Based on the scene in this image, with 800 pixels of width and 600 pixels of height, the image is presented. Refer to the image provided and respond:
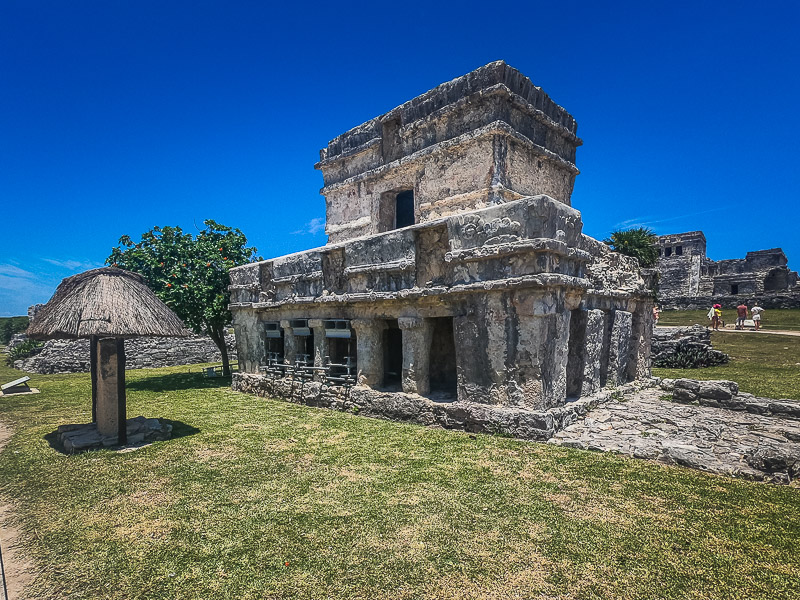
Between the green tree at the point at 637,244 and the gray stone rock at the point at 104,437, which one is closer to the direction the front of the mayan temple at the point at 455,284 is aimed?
the gray stone rock

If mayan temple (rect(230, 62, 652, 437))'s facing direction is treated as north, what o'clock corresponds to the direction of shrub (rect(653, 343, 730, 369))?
The shrub is roughly at 6 o'clock from the mayan temple.

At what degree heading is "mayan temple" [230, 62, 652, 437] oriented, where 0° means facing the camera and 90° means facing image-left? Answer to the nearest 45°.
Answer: approximately 45°

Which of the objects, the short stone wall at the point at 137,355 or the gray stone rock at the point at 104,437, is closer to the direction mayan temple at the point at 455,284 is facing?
the gray stone rock

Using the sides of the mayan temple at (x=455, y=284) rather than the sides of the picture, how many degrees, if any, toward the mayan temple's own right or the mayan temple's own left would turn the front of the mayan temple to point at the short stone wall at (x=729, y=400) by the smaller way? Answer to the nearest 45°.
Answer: approximately 135° to the mayan temple's own left

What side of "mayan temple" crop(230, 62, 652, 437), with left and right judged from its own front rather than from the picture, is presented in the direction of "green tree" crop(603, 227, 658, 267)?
back

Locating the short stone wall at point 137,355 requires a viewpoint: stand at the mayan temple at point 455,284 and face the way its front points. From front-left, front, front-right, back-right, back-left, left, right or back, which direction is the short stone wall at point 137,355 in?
right

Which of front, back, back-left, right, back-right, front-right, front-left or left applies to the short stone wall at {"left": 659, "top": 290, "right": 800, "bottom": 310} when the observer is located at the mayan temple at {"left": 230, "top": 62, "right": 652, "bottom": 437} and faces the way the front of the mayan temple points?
back

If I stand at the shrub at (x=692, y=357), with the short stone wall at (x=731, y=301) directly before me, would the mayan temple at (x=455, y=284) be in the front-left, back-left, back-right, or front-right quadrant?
back-left

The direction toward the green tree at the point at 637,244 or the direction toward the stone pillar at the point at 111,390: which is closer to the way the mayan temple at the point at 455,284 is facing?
the stone pillar

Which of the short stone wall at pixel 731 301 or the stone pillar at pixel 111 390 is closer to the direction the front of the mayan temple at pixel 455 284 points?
the stone pillar
